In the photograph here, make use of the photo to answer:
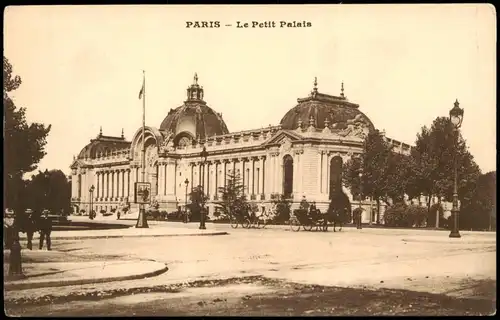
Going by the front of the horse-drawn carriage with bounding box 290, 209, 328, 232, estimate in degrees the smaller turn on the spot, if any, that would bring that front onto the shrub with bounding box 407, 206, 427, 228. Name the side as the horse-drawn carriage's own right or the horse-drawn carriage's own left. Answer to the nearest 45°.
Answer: approximately 45° to the horse-drawn carriage's own left

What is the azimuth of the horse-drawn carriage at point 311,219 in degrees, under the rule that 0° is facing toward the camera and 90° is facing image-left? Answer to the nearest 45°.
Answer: approximately 270°

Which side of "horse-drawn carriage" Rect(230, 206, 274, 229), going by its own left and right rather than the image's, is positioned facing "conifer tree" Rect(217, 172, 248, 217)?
left
